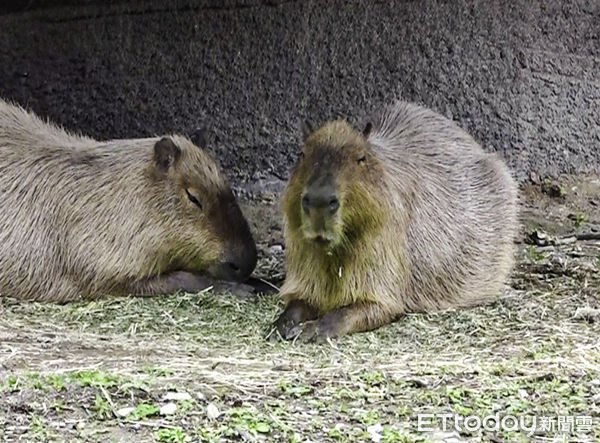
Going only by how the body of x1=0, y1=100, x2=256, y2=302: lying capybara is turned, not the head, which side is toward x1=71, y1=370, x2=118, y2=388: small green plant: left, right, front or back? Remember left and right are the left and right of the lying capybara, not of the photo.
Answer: right

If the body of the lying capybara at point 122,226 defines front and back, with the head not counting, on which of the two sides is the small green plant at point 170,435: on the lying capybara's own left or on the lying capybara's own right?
on the lying capybara's own right

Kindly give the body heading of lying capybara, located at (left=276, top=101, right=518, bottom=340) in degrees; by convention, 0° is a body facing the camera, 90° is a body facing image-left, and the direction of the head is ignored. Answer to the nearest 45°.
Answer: approximately 45°

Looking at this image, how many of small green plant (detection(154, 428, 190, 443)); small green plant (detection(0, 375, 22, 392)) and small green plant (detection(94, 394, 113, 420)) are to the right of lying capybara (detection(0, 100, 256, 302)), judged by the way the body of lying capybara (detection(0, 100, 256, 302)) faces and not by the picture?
3

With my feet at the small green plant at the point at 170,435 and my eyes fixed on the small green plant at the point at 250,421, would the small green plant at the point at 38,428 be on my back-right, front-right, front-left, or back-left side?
back-left

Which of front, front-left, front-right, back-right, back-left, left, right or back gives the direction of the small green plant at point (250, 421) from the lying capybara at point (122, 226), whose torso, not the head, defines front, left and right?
right

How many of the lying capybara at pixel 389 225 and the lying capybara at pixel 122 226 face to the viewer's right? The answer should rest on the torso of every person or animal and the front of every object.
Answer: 1

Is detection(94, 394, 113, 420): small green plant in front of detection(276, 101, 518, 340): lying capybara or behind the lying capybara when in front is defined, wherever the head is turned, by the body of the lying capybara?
in front

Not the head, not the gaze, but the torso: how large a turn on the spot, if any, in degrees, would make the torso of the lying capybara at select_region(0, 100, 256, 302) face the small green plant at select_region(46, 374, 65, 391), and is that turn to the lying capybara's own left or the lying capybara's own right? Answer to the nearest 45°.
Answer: approximately 90° to the lying capybara's own right

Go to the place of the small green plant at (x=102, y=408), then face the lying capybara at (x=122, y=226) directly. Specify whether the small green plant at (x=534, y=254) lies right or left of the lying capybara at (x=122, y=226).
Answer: right

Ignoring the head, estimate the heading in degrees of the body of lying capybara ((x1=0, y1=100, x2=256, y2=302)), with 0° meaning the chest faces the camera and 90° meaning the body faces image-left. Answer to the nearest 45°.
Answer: approximately 270°
